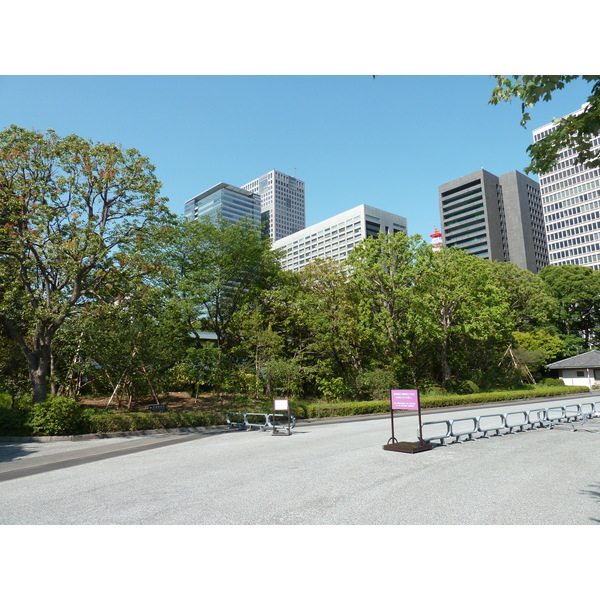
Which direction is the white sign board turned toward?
toward the camera

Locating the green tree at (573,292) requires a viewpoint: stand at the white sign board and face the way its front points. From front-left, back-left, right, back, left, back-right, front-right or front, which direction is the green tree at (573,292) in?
back-left

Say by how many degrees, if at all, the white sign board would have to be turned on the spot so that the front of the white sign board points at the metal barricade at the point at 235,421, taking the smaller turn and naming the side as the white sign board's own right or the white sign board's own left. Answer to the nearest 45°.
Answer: approximately 135° to the white sign board's own right

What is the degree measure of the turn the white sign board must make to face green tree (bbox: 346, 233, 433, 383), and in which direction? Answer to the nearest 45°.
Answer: approximately 135° to its left

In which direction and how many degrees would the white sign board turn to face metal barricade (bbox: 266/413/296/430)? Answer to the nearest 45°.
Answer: approximately 180°

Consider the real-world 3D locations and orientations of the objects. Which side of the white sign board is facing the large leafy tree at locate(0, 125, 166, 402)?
right

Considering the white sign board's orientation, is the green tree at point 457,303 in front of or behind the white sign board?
behind

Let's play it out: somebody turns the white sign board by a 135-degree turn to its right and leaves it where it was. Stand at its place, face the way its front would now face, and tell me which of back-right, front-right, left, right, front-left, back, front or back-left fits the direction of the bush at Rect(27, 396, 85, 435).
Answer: front-left

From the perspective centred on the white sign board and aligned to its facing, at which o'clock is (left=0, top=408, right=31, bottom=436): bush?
The bush is roughly at 3 o'clock from the white sign board.

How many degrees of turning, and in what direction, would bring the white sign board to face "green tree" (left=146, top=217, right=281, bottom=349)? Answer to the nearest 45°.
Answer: approximately 180°

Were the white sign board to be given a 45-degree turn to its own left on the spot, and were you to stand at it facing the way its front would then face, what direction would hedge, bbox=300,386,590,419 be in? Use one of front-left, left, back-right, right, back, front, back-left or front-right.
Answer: left

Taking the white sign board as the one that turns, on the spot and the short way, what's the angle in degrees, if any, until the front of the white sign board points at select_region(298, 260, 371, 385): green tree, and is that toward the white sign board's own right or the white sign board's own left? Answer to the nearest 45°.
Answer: approximately 180°
